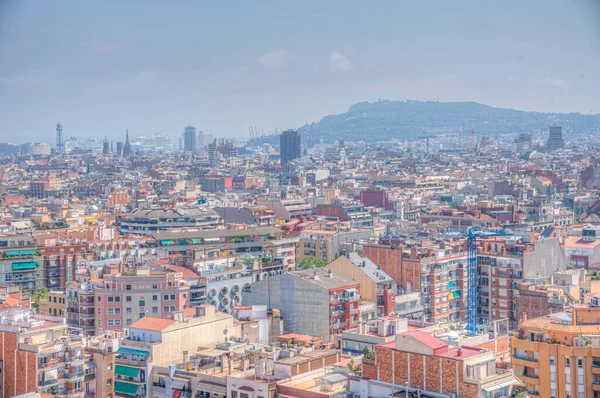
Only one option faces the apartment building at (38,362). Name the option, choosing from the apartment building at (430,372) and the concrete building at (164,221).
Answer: the concrete building

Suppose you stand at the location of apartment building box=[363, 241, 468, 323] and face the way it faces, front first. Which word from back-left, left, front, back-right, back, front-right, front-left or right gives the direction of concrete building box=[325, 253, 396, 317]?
right

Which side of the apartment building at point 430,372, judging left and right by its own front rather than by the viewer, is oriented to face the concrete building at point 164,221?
back

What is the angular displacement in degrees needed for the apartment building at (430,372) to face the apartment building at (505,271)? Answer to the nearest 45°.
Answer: approximately 135° to its left

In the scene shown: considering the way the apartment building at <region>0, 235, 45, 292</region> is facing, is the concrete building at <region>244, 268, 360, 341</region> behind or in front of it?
in front

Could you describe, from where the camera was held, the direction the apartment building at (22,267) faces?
facing the viewer

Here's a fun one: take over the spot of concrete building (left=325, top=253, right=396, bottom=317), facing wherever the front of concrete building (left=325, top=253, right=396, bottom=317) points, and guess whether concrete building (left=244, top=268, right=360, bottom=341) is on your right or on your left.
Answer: on your right

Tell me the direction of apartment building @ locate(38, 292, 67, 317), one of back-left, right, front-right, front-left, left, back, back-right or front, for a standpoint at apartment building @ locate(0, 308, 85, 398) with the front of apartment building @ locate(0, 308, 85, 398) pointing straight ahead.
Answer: back-left

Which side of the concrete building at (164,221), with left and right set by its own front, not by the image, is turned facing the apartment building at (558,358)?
front

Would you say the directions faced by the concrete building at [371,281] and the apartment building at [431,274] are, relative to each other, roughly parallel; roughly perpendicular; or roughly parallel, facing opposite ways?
roughly parallel

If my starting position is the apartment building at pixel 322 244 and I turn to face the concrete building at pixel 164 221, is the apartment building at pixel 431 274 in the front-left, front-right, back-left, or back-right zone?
back-left

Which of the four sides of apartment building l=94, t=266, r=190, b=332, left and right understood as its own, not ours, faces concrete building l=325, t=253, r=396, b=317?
left

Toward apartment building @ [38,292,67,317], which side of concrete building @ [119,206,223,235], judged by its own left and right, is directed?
front

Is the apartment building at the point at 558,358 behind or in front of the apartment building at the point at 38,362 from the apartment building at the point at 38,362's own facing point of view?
in front
